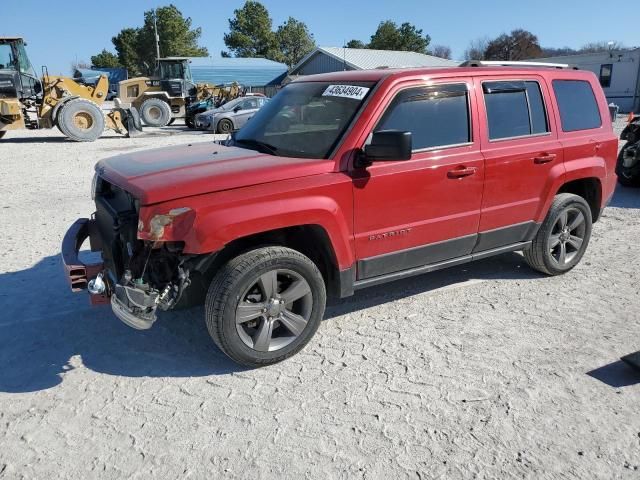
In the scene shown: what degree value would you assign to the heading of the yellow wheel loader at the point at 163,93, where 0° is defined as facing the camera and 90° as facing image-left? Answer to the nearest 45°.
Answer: approximately 270°

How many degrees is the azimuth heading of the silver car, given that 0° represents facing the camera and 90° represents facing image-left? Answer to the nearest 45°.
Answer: approximately 45°

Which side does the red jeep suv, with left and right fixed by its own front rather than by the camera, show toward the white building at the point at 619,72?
back

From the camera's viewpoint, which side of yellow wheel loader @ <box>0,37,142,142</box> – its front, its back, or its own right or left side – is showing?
right

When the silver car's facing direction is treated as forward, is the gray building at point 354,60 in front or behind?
behind

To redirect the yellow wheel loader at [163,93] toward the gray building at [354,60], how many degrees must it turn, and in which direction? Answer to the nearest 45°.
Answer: approximately 45° to its left

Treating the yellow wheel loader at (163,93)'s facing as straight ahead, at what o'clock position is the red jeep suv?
The red jeep suv is roughly at 3 o'clock from the yellow wheel loader.

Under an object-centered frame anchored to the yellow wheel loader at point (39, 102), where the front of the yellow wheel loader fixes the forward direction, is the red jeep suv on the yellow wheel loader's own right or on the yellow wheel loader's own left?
on the yellow wheel loader's own right

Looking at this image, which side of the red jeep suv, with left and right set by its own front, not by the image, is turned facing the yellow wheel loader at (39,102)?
right
